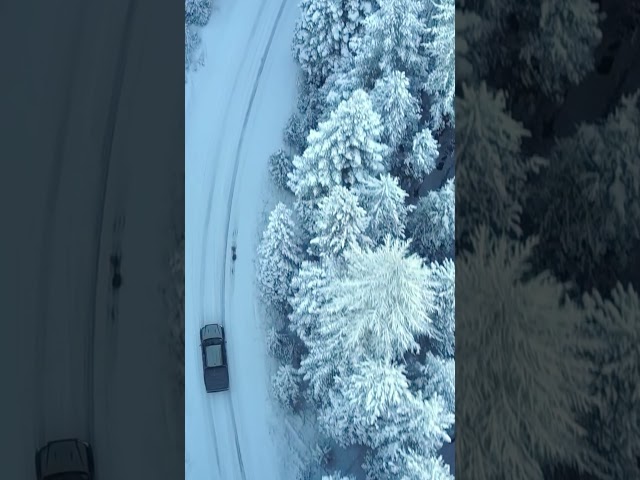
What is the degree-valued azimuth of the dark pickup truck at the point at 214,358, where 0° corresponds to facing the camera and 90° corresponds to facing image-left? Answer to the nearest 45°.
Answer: approximately 180°

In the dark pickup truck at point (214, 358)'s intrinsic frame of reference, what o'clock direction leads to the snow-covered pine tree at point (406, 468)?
The snow-covered pine tree is roughly at 3 o'clock from the dark pickup truck.
